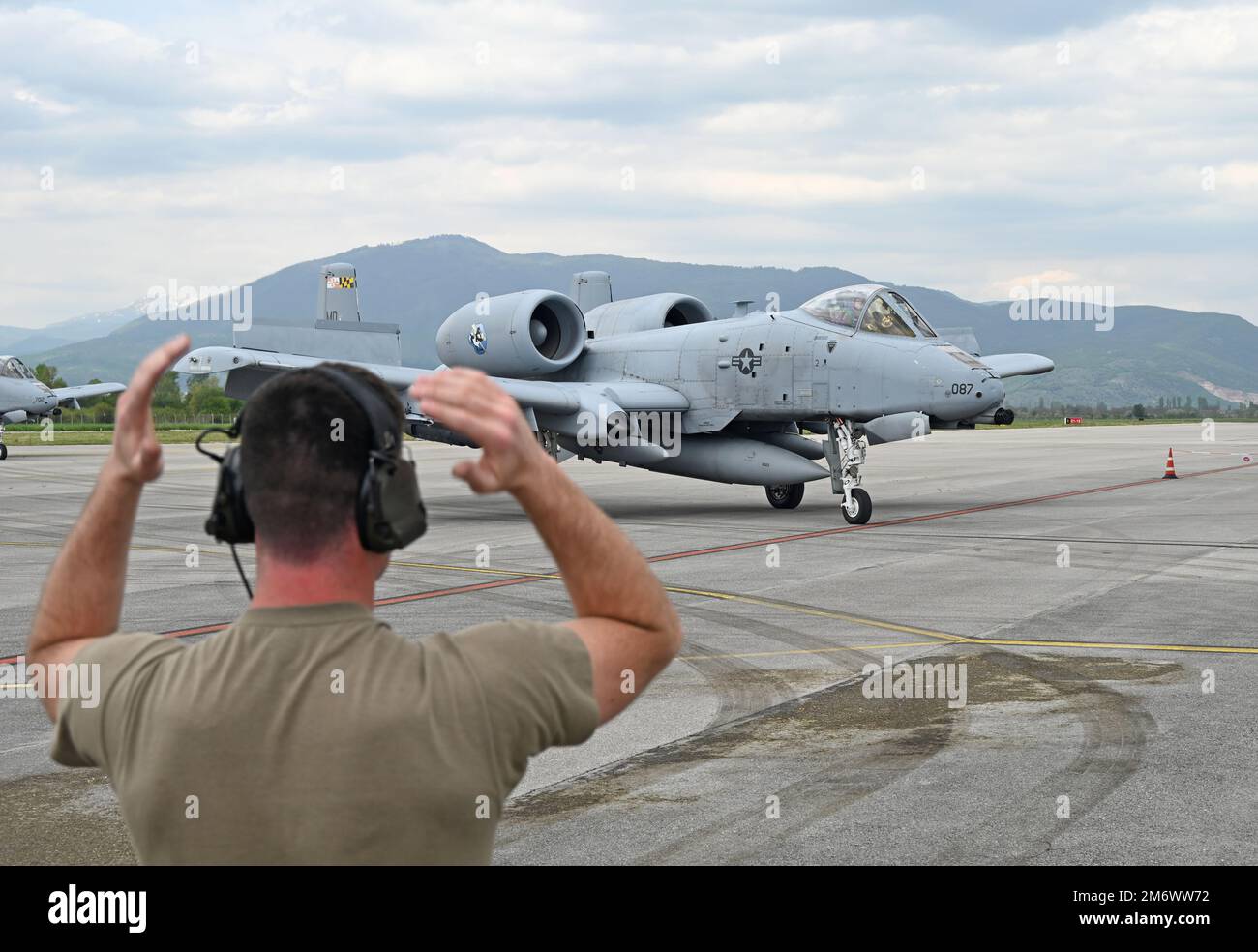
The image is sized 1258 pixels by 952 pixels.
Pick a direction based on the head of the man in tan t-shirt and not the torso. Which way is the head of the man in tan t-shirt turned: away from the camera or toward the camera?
away from the camera

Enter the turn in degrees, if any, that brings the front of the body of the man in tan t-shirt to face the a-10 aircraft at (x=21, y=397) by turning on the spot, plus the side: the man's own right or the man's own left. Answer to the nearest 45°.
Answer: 0° — they already face it

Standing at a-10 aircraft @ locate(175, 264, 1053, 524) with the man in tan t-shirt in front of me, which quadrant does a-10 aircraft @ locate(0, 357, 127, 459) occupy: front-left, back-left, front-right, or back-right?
back-right

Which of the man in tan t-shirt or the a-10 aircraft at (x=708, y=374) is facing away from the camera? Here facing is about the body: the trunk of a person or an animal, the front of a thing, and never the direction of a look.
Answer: the man in tan t-shirt

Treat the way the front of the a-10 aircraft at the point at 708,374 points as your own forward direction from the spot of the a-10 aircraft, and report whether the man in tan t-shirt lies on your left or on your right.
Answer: on your right

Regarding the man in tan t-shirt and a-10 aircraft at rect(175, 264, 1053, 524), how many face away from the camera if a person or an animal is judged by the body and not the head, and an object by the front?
1

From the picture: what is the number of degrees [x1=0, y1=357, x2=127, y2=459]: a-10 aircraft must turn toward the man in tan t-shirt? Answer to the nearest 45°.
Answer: approximately 45° to its right

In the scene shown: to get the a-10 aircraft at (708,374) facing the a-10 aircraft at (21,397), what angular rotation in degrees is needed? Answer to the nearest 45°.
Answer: approximately 180°

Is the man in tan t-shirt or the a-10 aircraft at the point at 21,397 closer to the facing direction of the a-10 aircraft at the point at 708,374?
the man in tan t-shirt

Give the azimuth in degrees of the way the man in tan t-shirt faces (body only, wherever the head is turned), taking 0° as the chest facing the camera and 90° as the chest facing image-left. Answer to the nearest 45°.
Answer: approximately 180°
